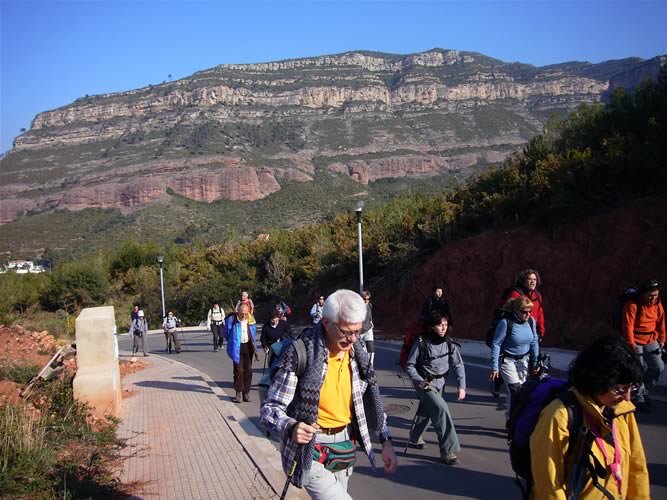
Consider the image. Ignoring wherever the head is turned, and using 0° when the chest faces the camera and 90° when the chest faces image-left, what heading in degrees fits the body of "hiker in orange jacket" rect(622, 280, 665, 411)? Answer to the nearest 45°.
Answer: approximately 315°

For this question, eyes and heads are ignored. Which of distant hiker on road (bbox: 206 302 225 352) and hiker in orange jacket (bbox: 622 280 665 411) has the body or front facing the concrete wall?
the distant hiker on road

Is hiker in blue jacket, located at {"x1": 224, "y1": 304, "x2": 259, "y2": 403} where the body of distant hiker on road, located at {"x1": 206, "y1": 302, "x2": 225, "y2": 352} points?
yes

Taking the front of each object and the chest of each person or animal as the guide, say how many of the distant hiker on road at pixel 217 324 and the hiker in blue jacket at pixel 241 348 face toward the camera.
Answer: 2
